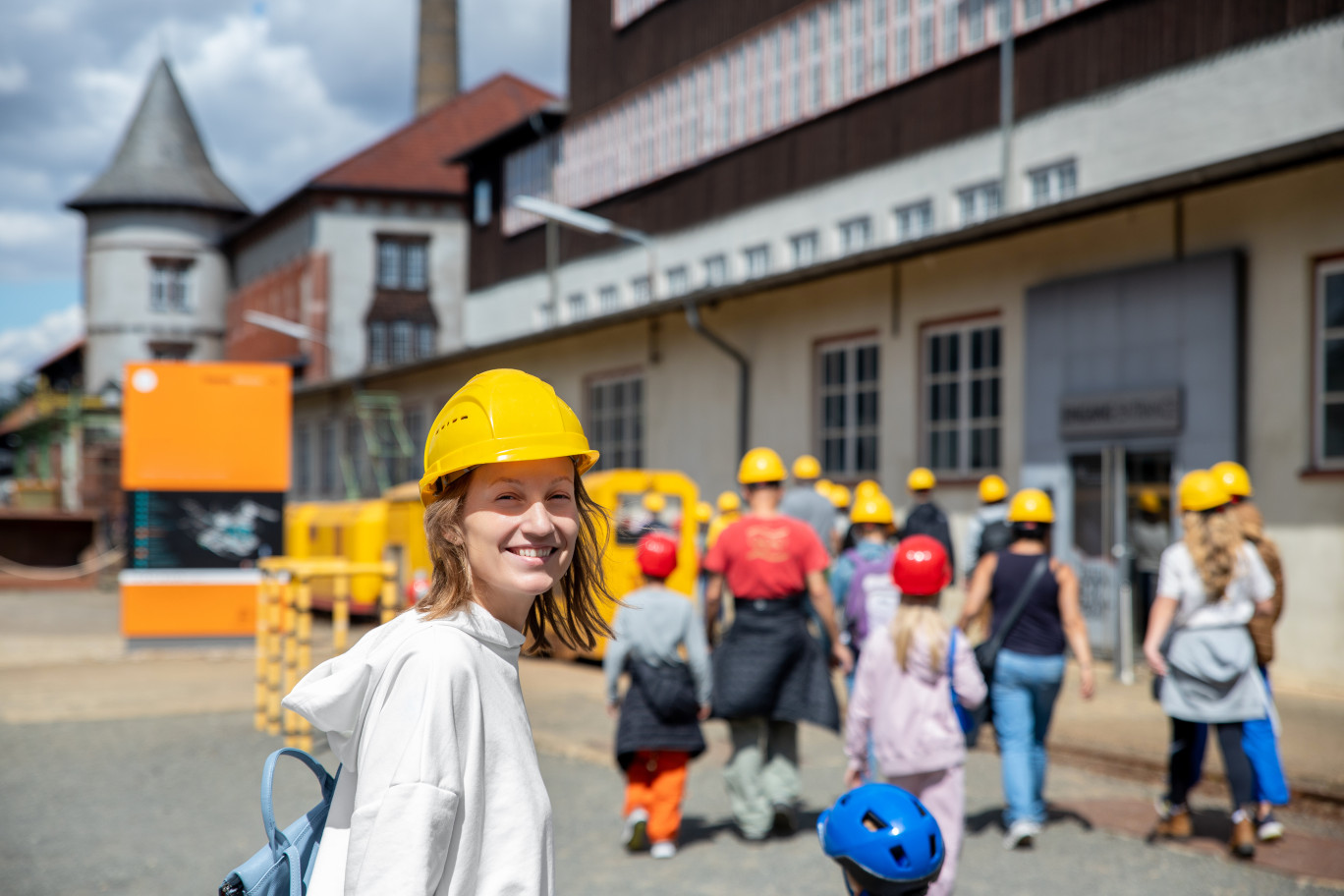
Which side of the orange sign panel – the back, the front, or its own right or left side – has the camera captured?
front

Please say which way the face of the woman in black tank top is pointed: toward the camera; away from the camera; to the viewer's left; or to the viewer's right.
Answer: away from the camera

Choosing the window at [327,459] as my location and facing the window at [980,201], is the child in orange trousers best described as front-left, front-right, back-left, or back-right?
front-right

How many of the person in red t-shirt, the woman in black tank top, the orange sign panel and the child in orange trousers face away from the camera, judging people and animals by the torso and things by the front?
3

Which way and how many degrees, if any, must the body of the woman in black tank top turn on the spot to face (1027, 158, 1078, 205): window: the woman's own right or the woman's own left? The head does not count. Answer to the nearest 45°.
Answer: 0° — they already face it

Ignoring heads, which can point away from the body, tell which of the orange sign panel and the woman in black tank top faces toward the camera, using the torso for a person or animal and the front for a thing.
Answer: the orange sign panel

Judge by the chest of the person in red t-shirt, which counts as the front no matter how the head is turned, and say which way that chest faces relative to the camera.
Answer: away from the camera

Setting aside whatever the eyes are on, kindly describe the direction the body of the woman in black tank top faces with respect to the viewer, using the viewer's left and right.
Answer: facing away from the viewer

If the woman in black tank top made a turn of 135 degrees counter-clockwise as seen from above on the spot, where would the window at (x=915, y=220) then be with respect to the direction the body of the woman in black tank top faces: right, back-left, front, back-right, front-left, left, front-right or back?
back-right

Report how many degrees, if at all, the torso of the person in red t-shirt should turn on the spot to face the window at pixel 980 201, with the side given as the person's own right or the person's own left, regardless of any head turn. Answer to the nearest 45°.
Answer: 0° — they already face it

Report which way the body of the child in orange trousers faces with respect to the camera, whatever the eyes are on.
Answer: away from the camera

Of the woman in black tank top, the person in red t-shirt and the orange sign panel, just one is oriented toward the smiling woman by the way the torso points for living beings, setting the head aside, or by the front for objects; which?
the orange sign panel

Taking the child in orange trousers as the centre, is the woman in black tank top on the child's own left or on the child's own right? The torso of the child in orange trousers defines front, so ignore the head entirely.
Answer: on the child's own right

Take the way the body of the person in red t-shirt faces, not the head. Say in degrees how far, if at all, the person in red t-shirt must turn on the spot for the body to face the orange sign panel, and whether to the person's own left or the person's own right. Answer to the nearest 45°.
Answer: approximately 45° to the person's own left

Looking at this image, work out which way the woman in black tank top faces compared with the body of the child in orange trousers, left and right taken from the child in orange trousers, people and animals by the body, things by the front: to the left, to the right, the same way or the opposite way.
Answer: the same way

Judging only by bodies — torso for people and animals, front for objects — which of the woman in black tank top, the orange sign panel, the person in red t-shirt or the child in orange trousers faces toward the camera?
the orange sign panel

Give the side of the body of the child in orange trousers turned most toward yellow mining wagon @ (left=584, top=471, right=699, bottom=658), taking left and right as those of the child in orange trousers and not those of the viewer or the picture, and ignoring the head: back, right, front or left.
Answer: front

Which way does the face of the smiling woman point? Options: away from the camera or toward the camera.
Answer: toward the camera
